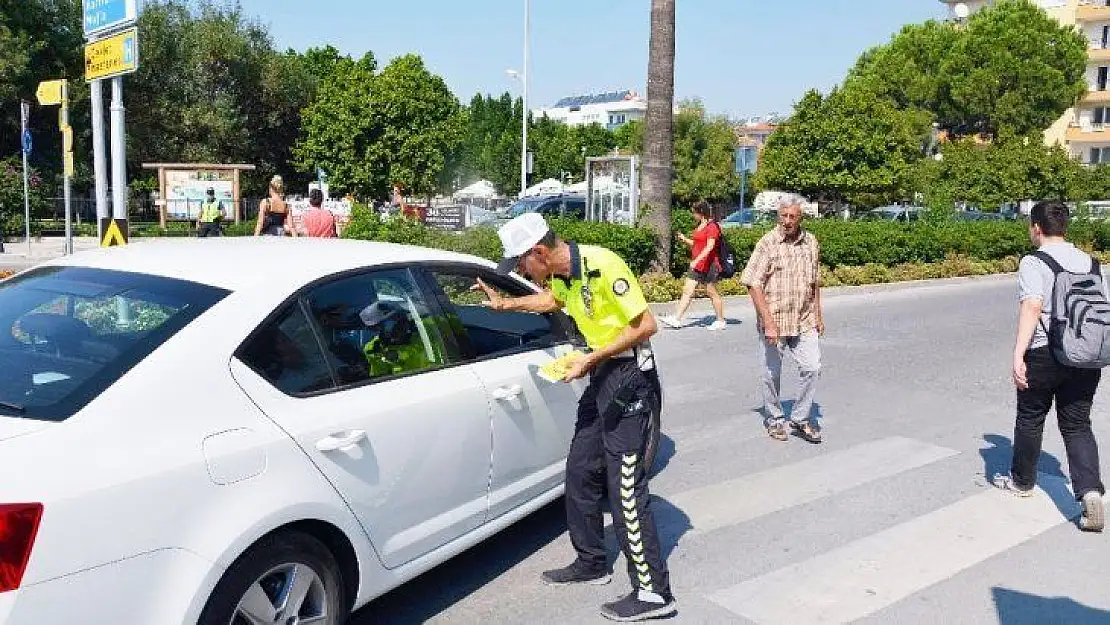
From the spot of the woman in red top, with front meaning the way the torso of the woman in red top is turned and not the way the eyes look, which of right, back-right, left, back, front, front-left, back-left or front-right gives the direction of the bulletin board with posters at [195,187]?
front-right

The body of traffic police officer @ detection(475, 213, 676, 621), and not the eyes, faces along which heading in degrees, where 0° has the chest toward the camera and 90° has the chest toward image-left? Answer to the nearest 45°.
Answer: approximately 90°

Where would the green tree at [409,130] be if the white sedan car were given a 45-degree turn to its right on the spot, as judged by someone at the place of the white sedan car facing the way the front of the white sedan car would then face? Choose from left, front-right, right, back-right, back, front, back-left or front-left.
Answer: left

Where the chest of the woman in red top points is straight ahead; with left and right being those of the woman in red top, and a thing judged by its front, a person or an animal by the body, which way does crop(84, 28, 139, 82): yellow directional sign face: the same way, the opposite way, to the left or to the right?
to the left

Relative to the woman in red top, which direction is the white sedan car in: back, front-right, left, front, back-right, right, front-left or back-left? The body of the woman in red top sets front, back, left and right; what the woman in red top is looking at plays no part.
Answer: left

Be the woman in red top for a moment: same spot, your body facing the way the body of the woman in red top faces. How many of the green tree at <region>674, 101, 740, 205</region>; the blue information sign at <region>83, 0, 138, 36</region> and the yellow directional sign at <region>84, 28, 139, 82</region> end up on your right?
1

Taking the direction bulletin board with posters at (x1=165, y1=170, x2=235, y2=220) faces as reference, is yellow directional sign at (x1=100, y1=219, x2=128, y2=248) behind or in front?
in front

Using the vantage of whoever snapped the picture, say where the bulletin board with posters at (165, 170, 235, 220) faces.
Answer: facing the viewer

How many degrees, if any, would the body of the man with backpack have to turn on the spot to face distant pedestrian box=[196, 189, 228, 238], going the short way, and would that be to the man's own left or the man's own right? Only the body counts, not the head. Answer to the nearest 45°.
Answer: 0° — they already face them

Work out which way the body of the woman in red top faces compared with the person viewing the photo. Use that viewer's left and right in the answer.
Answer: facing to the left of the viewer

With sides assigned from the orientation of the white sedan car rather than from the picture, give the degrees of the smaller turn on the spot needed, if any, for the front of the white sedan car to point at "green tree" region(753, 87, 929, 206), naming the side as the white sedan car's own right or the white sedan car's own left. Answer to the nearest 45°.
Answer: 0° — it already faces it

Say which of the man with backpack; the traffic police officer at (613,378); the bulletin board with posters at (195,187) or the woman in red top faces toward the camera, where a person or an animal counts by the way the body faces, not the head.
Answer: the bulletin board with posters

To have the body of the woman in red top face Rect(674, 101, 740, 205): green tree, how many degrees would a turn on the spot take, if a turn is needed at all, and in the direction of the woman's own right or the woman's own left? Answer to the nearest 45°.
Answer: approximately 90° to the woman's own right
